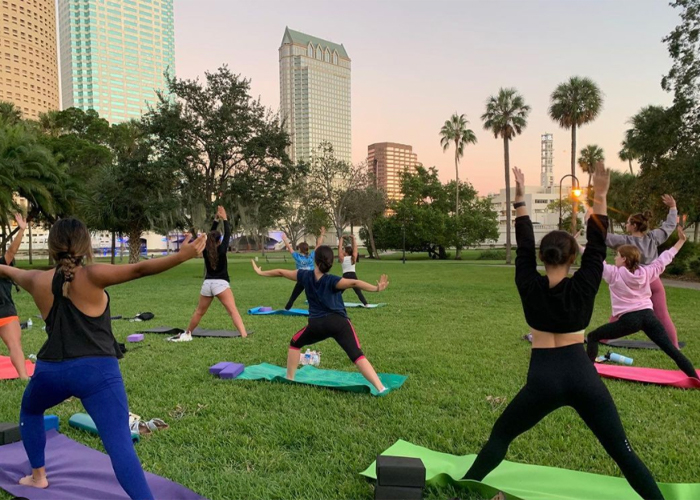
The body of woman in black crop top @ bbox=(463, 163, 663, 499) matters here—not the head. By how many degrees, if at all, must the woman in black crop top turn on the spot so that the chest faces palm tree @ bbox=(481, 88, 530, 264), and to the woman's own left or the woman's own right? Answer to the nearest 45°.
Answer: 0° — they already face it

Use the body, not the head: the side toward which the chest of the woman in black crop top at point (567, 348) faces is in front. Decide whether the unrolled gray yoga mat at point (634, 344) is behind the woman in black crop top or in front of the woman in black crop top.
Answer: in front

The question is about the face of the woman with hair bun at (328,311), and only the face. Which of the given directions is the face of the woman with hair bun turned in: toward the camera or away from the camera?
away from the camera

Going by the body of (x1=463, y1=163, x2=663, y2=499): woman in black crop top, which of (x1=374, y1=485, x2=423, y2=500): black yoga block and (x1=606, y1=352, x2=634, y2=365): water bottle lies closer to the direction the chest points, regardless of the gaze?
the water bottle

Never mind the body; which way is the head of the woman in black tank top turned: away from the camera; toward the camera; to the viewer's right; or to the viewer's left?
away from the camera

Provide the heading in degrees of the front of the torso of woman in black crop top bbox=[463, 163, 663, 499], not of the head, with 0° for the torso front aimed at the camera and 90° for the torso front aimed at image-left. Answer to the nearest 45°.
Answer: approximately 180°

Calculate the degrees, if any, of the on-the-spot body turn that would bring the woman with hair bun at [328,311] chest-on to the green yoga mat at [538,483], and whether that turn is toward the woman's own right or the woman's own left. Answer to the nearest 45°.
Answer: approximately 135° to the woman's own right

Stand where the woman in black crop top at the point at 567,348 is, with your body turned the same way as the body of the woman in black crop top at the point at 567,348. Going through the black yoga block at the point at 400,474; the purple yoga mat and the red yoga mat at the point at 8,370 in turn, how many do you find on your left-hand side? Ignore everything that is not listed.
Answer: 3

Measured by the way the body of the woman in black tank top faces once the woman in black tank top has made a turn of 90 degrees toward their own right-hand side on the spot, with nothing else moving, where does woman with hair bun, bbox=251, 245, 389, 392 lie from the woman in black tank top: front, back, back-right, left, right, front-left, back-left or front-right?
front-left

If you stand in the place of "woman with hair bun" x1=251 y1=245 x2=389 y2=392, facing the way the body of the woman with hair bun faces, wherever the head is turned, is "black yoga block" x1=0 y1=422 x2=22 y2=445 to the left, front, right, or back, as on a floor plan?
left

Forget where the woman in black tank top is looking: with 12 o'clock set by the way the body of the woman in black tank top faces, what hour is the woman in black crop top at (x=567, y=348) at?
The woman in black crop top is roughly at 4 o'clock from the woman in black tank top.

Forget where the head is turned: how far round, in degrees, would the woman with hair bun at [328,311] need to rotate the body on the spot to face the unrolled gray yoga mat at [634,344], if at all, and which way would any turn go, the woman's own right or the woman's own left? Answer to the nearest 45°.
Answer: approximately 45° to the woman's own right

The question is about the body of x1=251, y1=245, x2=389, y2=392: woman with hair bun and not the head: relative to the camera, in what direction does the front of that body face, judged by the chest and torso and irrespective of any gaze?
away from the camera

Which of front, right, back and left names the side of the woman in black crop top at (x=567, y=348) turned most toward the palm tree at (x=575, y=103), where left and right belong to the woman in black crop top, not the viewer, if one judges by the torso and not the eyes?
front

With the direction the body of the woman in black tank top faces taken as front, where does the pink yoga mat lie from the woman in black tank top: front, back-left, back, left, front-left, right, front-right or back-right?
right

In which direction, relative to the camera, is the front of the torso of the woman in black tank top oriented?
away from the camera
